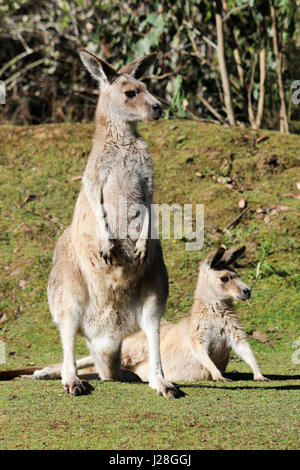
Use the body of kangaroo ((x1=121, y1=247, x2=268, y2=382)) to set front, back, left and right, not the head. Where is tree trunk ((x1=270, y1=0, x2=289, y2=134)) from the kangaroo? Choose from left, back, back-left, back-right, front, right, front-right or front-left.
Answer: back-left

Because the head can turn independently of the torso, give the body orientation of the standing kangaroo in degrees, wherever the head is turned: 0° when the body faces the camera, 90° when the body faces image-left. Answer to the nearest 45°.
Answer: approximately 315°

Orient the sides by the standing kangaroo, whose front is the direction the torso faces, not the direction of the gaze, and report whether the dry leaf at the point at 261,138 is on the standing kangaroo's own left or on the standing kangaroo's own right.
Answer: on the standing kangaroo's own left

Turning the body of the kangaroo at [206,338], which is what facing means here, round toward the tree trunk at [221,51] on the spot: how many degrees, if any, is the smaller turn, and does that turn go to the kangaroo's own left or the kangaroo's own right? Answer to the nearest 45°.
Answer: approximately 135° to the kangaroo's own left

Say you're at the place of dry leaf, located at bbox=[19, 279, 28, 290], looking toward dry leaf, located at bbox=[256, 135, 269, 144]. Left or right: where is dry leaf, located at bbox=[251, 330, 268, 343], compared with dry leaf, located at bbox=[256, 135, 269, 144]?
right

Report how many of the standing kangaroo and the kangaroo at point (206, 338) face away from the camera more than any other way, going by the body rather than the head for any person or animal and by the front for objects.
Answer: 0

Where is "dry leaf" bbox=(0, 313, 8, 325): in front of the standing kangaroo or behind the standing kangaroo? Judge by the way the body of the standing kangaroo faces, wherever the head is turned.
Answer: behind

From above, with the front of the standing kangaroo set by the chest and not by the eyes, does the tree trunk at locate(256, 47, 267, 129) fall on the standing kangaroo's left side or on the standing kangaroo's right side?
on the standing kangaroo's left side

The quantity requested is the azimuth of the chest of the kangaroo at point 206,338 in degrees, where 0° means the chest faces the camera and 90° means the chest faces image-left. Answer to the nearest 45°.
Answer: approximately 315°

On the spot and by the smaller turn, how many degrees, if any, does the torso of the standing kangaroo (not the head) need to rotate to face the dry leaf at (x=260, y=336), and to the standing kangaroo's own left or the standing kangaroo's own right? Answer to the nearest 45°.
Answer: approximately 90° to the standing kangaroo's own left
